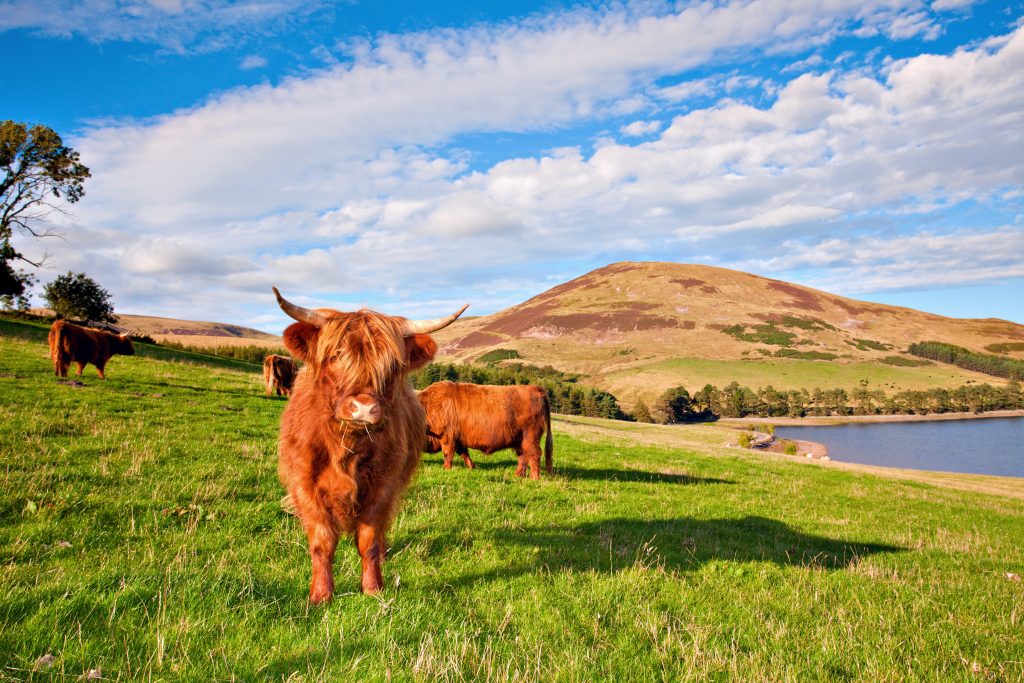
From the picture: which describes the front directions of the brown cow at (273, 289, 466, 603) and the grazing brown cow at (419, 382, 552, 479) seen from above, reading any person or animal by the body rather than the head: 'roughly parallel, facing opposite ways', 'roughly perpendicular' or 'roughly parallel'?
roughly perpendicular

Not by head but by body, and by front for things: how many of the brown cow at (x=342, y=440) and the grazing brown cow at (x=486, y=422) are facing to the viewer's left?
1

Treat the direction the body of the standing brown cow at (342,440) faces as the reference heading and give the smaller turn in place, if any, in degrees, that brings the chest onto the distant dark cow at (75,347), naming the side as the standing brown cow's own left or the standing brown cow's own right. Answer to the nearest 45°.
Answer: approximately 135° to the standing brown cow's own right

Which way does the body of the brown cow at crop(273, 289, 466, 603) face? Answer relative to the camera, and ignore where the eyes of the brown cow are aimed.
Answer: toward the camera

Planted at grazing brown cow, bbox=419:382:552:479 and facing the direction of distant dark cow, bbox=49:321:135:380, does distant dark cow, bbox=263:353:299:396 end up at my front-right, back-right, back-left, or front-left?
front-right

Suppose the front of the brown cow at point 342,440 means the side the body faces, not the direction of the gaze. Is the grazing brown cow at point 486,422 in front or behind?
behind

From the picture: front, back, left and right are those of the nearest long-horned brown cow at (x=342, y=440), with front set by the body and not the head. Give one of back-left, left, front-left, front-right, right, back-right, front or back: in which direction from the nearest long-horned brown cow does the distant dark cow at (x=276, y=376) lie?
back

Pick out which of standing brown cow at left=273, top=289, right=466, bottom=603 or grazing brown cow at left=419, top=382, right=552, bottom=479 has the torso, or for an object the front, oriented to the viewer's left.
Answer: grazing brown cow at left=419, top=382, right=552, bottom=479

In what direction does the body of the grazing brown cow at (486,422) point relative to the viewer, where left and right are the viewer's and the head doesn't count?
facing to the left of the viewer

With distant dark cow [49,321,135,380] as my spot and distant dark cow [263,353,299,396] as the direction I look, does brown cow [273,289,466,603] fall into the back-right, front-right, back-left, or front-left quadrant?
back-right

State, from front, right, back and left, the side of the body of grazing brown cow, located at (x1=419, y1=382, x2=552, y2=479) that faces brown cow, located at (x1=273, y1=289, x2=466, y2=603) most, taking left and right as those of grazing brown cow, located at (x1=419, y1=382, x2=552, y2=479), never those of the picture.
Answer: left

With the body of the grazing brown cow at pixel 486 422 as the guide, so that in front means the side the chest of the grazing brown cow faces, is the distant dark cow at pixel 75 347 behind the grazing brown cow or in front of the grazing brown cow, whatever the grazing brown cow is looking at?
in front

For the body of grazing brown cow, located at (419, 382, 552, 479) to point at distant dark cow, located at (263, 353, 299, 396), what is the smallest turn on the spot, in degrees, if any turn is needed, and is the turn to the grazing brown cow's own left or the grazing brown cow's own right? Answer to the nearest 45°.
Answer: approximately 45° to the grazing brown cow's own right
